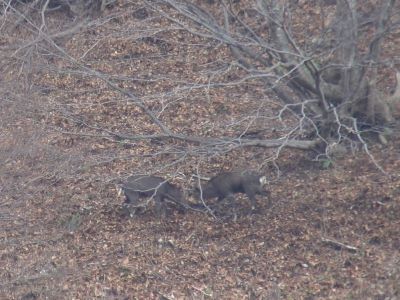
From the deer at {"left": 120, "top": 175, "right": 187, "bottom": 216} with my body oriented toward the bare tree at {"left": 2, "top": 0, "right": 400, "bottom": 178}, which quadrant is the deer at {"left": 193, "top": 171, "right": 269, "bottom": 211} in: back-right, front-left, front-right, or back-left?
front-right

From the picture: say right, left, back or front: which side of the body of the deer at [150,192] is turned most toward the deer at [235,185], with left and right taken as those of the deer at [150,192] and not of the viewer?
front

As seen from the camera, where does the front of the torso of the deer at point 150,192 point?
to the viewer's right
